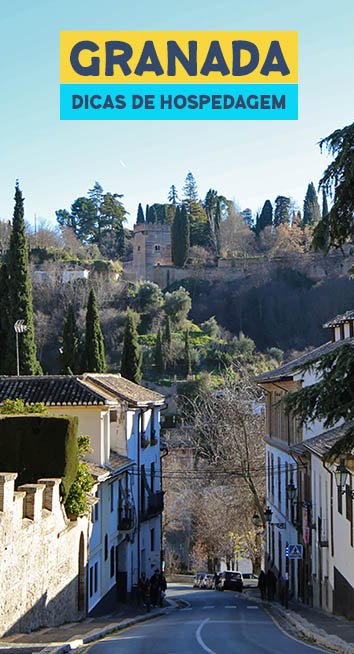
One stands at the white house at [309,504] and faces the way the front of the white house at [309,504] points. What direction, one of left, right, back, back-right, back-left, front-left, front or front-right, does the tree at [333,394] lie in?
left

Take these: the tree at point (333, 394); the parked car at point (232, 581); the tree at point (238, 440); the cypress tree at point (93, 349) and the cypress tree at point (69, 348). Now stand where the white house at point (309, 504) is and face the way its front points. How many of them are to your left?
1

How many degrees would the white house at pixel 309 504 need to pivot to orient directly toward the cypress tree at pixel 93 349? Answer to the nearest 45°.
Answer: approximately 45° to its right

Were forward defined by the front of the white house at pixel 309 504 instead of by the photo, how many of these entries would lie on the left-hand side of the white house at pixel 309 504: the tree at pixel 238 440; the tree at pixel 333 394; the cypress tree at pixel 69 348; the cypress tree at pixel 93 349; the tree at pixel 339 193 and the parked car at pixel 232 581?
2

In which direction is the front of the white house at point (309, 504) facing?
to the viewer's left

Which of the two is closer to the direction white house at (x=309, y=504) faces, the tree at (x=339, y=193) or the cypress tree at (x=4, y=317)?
the cypress tree

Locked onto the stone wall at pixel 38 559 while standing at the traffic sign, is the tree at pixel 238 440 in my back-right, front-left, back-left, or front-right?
back-right

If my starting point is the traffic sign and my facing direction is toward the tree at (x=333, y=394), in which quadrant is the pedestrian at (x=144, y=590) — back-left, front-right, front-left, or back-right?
back-right

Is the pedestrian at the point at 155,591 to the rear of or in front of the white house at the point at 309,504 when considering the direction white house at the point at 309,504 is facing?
in front

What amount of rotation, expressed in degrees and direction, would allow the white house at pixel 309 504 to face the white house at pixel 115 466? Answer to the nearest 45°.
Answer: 0° — it already faces it

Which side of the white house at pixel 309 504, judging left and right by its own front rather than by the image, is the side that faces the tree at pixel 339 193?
left

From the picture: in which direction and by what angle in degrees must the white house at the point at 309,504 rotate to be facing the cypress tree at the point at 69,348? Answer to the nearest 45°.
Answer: approximately 45° to its right

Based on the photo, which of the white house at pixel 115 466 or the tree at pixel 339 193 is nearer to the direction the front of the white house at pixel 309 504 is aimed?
the white house

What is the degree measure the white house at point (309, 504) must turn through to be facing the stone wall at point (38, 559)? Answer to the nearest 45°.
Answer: approximately 90° to its left
